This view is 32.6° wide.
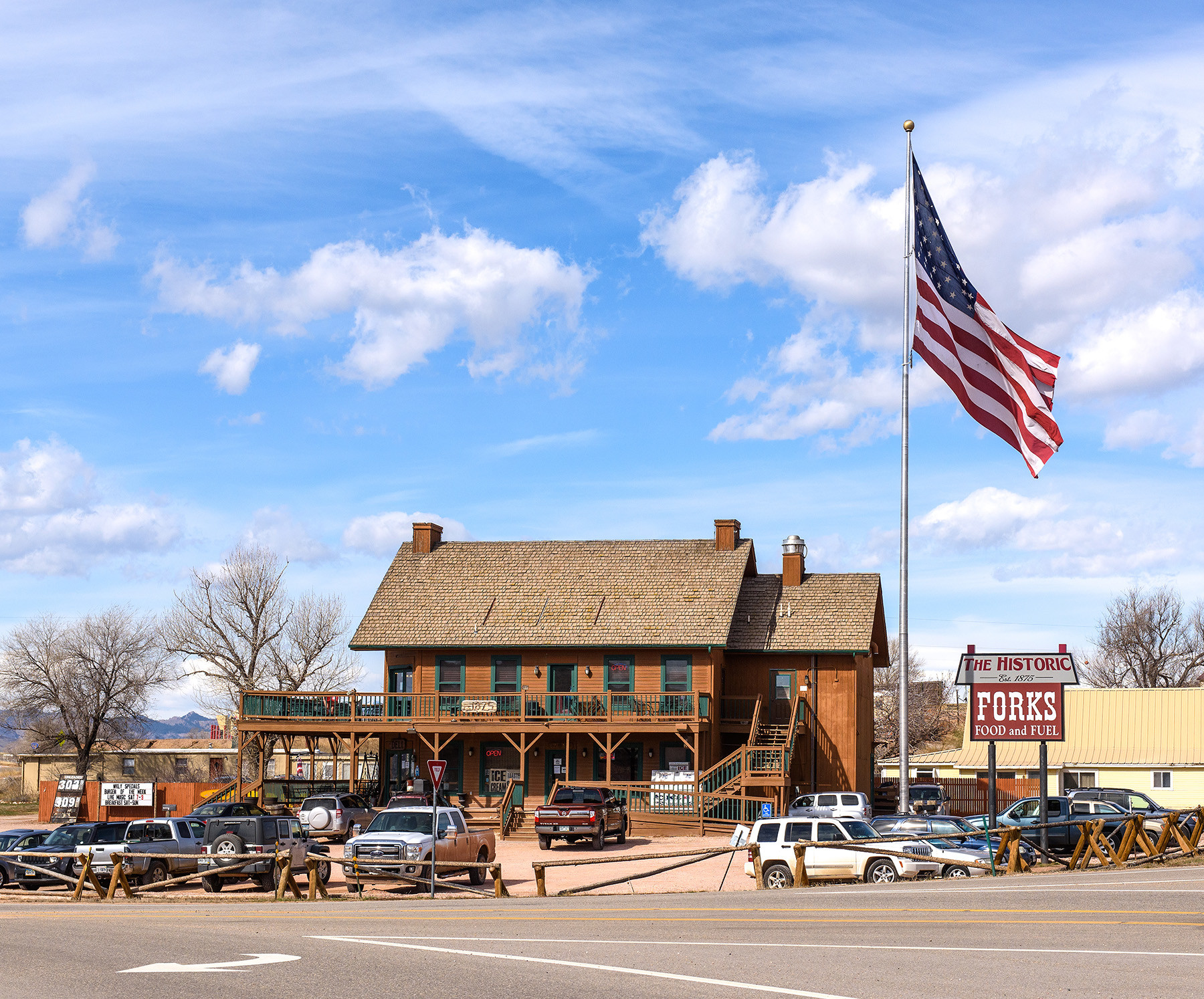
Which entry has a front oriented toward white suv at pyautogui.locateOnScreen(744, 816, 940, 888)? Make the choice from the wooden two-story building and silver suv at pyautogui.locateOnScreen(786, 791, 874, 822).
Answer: the wooden two-story building

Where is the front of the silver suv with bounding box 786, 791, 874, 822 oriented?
to the viewer's left

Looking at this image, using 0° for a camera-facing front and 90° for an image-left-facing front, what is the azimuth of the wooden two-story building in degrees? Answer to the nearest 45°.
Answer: approximately 0°

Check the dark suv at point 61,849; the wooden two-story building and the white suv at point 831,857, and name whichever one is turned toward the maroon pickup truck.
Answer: the wooden two-story building

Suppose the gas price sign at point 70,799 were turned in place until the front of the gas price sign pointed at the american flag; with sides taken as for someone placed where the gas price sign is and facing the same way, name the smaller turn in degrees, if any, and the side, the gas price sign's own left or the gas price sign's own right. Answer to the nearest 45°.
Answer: approximately 45° to the gas price sign's own left

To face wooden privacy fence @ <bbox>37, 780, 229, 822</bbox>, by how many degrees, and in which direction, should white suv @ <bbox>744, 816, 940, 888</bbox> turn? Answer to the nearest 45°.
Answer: approximately 180°
